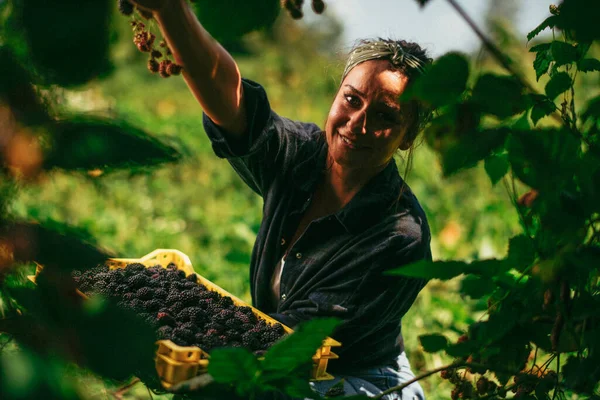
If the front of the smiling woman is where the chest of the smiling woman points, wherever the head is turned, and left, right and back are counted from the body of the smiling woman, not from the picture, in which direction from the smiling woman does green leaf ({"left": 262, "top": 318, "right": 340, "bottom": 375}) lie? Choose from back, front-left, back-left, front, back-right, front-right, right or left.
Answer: front-left

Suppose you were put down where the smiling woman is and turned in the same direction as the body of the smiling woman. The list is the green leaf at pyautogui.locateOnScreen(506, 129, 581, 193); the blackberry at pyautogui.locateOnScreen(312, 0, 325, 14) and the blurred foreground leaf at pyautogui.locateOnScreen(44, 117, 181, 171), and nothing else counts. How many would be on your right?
0

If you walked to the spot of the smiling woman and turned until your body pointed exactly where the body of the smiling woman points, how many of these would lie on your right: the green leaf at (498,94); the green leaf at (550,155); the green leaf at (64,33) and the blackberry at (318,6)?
0

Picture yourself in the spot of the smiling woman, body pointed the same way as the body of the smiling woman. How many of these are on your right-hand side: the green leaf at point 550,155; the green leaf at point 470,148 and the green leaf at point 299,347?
0

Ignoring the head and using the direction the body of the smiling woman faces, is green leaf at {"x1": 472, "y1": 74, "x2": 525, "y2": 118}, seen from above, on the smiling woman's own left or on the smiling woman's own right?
on the smiling woman's own left

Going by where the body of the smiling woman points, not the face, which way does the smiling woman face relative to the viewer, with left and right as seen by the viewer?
facing the viewer and to the left of the viewer
